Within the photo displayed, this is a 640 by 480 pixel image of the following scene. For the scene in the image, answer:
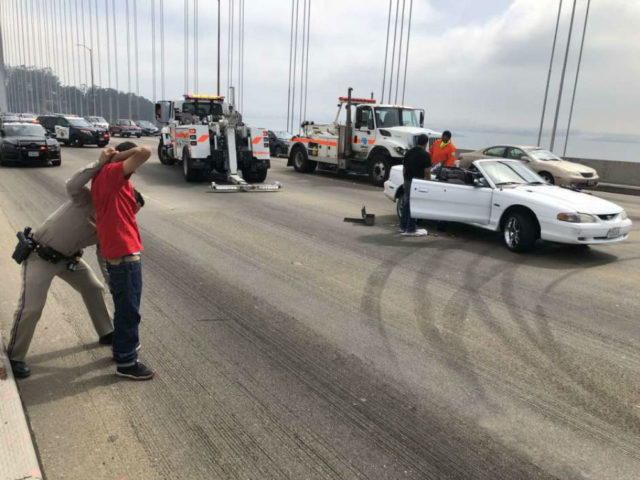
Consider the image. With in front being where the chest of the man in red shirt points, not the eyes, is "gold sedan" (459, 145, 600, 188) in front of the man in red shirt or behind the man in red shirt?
in front

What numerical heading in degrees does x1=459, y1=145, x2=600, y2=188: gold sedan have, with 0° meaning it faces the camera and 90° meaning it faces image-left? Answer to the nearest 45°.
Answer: approximately 315°

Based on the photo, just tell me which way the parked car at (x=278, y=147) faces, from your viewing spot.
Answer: facing the viewer and to the right of the viewer

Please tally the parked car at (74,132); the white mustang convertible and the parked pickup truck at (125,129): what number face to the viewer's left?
0

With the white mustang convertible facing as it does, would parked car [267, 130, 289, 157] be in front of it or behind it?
behind

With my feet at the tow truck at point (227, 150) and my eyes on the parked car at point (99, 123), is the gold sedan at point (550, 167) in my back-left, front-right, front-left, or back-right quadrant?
back-right

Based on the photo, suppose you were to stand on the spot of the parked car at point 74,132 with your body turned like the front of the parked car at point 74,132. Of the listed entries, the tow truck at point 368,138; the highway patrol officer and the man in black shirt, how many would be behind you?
0

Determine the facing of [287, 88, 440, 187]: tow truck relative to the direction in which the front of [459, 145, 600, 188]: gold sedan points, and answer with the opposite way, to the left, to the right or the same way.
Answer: the same way

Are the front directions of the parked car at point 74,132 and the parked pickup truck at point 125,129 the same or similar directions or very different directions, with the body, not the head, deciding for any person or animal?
same or similar directions

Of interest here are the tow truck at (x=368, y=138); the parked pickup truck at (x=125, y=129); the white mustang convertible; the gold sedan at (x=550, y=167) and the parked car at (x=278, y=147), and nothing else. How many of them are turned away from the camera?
0

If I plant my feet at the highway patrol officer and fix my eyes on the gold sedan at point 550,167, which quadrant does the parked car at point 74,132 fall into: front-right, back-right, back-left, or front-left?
front-left

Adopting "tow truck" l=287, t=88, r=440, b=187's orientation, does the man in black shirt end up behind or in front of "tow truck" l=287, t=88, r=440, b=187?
in front

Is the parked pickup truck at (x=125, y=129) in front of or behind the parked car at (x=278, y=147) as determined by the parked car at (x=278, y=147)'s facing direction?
behind

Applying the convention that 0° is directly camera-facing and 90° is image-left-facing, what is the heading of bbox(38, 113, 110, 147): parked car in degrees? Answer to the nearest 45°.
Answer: approximately 315°

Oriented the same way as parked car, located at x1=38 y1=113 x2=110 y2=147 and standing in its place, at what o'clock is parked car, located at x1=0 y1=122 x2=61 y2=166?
parked car, located at x1=0 y1=122 x2=61 y2=166 is roughly at 2 o'clock from parked car, located at x1=38 y1=113 x2=110 y2=147.

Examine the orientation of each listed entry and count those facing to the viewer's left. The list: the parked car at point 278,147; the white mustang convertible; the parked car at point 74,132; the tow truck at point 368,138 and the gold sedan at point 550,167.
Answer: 0
